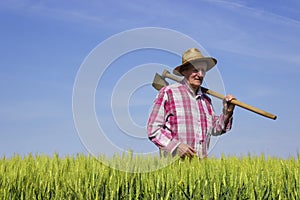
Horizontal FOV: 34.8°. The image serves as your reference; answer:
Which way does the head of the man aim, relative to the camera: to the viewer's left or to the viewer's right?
to the viewer's right

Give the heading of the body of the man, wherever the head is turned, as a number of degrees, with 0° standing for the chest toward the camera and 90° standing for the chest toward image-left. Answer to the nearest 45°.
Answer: approximately 315°
